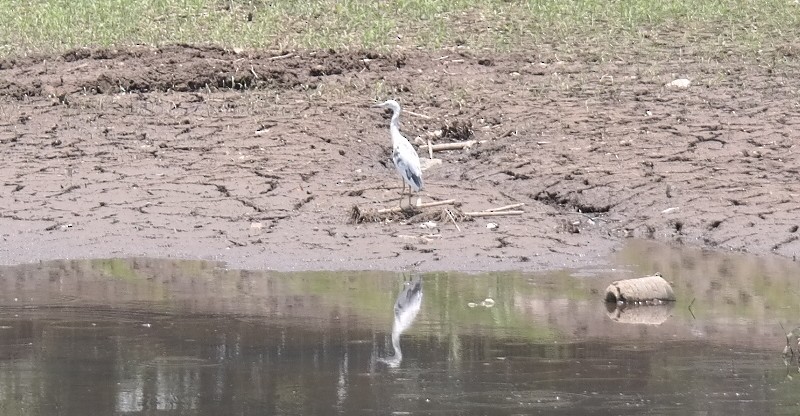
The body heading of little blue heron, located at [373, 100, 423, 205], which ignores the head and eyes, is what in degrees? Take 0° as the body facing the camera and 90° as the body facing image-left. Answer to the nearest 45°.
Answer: approximately 90°

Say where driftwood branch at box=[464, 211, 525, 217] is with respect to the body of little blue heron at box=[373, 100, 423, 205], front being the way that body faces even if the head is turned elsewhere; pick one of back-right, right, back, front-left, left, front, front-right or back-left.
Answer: back

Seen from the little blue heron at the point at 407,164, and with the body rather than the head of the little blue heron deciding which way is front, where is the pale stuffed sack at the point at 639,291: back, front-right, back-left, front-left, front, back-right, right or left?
back-left

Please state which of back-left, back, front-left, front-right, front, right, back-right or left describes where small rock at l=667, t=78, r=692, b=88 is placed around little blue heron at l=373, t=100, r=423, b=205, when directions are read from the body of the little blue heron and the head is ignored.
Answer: back-right

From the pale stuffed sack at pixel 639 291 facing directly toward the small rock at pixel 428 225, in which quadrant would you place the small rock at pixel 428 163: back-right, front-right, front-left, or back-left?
front-right

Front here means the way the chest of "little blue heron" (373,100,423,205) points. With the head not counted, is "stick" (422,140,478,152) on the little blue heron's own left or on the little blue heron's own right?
on the little blue heron's own right

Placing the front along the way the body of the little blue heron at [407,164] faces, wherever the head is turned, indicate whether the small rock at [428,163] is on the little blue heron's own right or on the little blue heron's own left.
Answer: on the little blue heron's own right
